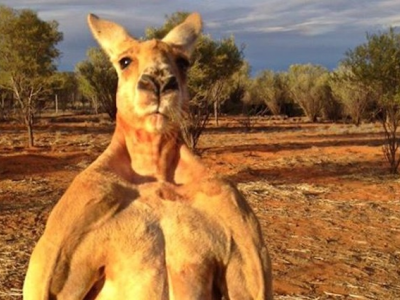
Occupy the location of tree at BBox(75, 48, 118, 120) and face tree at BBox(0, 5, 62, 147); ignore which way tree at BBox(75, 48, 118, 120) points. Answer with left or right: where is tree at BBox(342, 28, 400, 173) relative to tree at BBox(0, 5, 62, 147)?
left

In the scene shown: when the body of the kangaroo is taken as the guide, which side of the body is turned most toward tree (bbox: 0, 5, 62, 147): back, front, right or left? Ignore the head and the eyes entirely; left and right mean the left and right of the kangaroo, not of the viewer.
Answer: back

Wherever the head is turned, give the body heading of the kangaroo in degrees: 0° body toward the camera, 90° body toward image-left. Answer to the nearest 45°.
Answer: approximately 0°

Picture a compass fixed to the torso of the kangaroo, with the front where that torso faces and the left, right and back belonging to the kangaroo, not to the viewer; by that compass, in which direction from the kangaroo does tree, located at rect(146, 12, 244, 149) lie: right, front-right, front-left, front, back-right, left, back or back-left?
back

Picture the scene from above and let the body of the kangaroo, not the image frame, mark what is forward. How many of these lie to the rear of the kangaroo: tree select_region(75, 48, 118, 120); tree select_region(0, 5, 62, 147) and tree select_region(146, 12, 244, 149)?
3

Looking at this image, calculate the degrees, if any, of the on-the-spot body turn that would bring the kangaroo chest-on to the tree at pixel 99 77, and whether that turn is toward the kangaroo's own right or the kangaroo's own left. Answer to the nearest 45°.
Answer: approximately 180°
